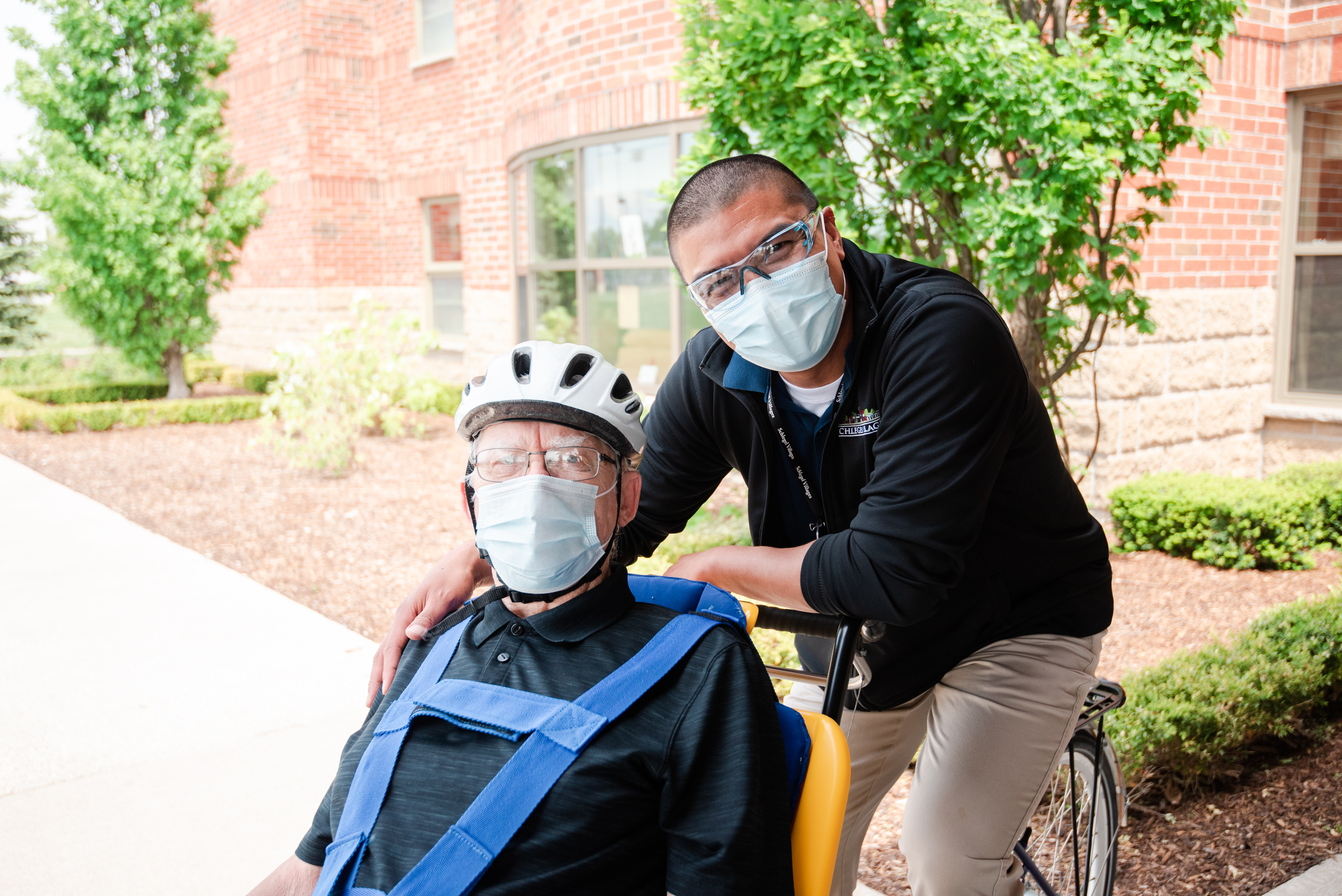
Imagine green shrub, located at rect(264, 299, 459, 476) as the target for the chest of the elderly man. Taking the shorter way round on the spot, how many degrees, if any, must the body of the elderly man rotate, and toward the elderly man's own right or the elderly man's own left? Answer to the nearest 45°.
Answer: approximately 135° to the elderly man's own right

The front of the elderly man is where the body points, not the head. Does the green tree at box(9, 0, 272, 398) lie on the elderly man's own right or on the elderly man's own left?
on the elderly man's own right

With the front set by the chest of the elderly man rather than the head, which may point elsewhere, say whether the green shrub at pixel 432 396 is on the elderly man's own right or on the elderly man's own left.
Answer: on the elderly man's own right

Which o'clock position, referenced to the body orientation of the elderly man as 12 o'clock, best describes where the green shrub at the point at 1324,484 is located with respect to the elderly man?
The green shrub is roughly at 6 o'clock from the elderly man.

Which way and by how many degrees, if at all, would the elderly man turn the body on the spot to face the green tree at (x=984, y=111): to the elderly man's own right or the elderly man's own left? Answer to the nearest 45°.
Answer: approximately 180°

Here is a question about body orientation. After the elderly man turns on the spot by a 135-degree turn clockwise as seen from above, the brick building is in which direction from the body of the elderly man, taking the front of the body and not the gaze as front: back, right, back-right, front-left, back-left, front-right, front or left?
front

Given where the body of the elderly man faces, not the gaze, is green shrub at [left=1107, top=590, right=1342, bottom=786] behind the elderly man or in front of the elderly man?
behind

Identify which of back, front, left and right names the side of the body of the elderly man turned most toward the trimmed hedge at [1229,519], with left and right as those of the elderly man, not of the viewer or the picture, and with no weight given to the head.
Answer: back

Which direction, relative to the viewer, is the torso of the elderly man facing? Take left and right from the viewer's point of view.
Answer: facing the viewer and to the left of the viewer
